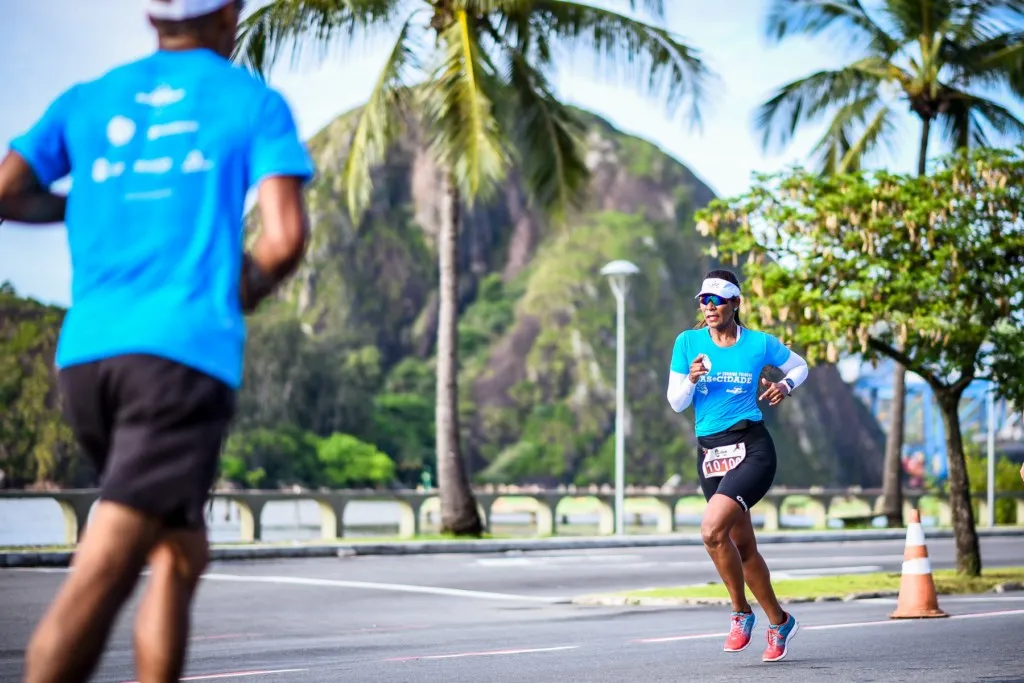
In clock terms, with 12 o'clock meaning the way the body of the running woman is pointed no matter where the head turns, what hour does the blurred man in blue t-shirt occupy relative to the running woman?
The blurred man in blue t-shirt is roughly at 11 o'clock from the running woman.

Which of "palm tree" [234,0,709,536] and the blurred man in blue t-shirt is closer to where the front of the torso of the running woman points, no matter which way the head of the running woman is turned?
the blurred man in blue t-shirt

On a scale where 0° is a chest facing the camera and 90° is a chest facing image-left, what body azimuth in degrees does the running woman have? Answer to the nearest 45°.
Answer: approximately 45°

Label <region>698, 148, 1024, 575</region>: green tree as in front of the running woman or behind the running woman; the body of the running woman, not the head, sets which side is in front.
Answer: behind

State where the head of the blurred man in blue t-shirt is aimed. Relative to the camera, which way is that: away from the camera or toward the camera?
away from the camera

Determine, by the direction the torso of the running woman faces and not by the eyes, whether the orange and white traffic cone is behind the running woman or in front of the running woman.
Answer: behind

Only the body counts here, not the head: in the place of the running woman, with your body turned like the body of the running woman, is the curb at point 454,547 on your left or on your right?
on your right

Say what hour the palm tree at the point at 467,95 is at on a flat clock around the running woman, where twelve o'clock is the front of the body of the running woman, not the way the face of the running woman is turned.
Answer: The palm tree is roughly at 4 o'clock from the running woman.

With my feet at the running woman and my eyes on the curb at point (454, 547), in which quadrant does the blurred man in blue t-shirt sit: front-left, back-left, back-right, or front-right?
back-left
